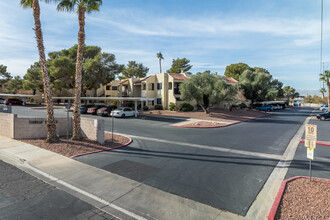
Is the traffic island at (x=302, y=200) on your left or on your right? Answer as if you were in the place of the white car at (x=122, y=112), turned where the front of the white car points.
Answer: on your right

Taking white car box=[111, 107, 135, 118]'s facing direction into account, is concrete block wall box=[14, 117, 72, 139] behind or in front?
behind

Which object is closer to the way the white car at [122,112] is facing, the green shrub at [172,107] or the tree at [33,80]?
the green shrub

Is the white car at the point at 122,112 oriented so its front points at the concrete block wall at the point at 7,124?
no

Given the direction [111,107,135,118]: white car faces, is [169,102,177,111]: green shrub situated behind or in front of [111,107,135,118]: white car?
in front

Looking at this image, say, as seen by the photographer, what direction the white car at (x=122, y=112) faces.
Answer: facing away from the viewer and to the right of the viewer

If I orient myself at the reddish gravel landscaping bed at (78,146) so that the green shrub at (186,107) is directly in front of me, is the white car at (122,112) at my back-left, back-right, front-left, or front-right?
front-left

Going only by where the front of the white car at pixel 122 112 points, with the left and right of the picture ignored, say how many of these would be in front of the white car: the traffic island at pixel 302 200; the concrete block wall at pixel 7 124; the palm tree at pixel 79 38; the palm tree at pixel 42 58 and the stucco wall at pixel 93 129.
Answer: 0

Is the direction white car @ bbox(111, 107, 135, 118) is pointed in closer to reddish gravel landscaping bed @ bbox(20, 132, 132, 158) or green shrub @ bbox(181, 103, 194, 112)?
the green shrub

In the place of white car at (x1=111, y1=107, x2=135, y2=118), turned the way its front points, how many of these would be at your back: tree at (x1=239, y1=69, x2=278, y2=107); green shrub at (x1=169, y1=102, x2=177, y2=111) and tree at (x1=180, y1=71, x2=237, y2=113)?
0

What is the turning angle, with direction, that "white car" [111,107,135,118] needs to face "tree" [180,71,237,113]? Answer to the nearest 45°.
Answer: approximately 45° to its right

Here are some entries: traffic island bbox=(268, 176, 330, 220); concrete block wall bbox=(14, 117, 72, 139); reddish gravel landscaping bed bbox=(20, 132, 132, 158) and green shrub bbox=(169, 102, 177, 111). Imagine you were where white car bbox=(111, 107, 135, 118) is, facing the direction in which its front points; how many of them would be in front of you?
1
